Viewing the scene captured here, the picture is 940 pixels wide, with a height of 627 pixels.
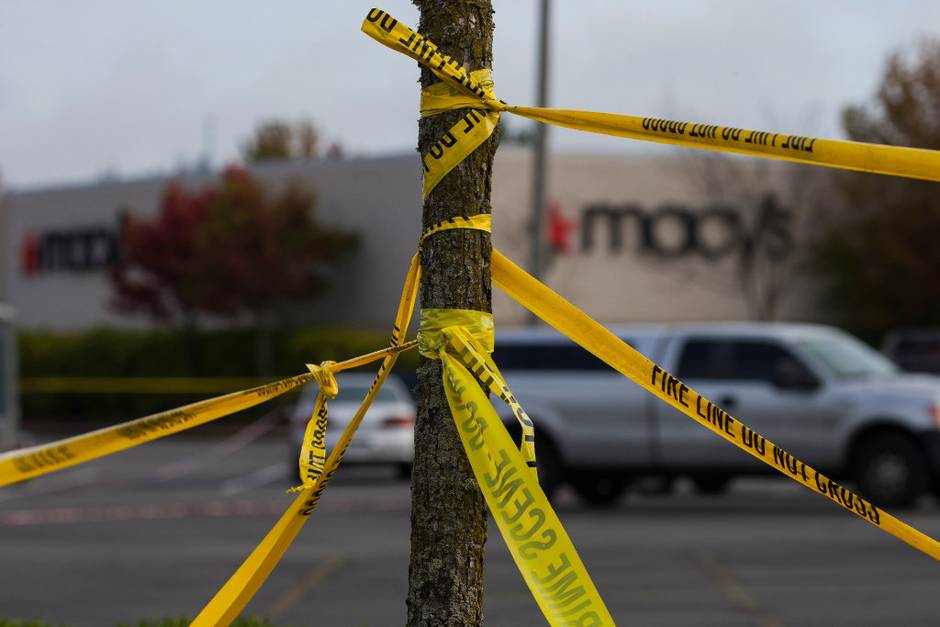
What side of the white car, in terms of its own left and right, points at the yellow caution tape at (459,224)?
back

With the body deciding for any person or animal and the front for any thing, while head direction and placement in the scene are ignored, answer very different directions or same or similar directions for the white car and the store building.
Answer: very different directions

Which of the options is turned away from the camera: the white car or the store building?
the white car

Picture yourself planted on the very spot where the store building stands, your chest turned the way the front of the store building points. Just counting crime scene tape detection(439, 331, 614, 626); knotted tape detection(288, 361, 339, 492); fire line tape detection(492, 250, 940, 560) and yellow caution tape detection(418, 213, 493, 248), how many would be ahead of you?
4

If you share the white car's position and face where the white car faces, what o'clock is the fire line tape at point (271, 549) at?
The fire line tape is roughly at 6 o'clock from the white car.

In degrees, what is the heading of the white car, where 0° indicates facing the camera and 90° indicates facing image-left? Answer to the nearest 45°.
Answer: approximately 180°

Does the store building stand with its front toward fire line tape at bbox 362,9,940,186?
yes

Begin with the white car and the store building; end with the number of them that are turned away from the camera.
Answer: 1

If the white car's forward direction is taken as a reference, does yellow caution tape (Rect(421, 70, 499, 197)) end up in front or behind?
behind

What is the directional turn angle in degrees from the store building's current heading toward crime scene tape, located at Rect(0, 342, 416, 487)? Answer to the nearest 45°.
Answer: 0° — it already faces it
